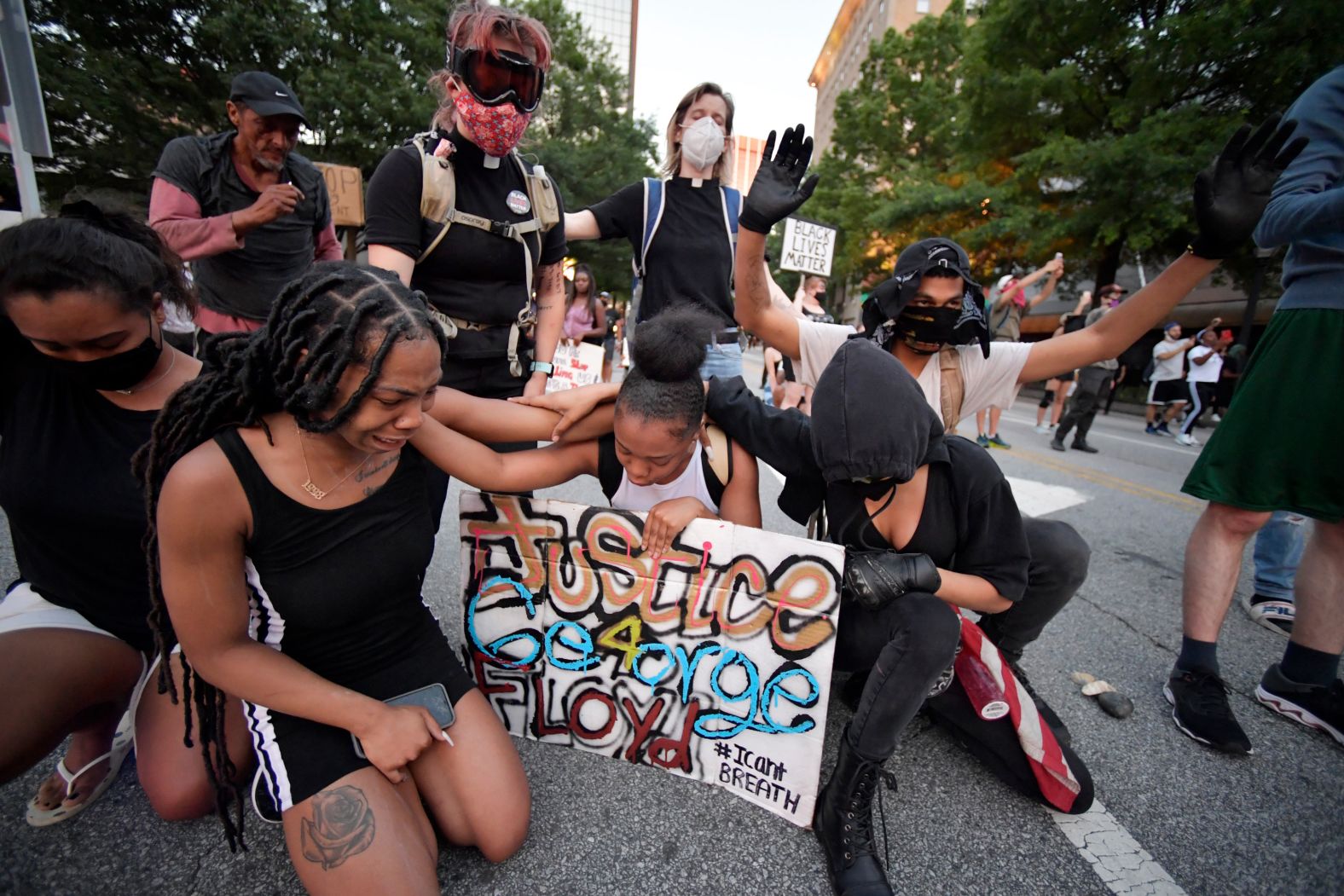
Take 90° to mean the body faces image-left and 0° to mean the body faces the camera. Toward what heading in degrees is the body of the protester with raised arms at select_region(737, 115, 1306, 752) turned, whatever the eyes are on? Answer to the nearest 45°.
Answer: approximately 0°

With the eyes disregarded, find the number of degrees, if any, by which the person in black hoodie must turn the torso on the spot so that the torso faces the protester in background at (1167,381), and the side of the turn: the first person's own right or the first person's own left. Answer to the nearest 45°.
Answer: approximately 180°

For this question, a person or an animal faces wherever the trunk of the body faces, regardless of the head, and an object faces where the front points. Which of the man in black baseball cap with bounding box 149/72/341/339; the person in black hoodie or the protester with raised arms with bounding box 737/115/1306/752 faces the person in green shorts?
the man in black baseball cap

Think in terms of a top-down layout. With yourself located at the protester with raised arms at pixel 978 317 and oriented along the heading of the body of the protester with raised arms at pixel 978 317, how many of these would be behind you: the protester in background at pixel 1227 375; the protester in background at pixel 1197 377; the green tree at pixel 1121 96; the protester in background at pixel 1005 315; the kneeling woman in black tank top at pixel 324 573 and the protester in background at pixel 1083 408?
5

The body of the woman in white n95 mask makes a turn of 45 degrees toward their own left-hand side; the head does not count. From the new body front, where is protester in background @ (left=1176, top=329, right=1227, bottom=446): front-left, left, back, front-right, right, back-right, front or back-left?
left

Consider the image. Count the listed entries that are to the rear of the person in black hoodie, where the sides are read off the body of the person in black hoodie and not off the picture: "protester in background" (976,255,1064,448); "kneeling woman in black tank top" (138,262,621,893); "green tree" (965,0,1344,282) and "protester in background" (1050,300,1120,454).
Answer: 3

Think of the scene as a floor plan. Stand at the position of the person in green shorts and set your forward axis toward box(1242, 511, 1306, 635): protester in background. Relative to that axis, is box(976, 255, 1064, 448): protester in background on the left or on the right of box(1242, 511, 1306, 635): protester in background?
left
